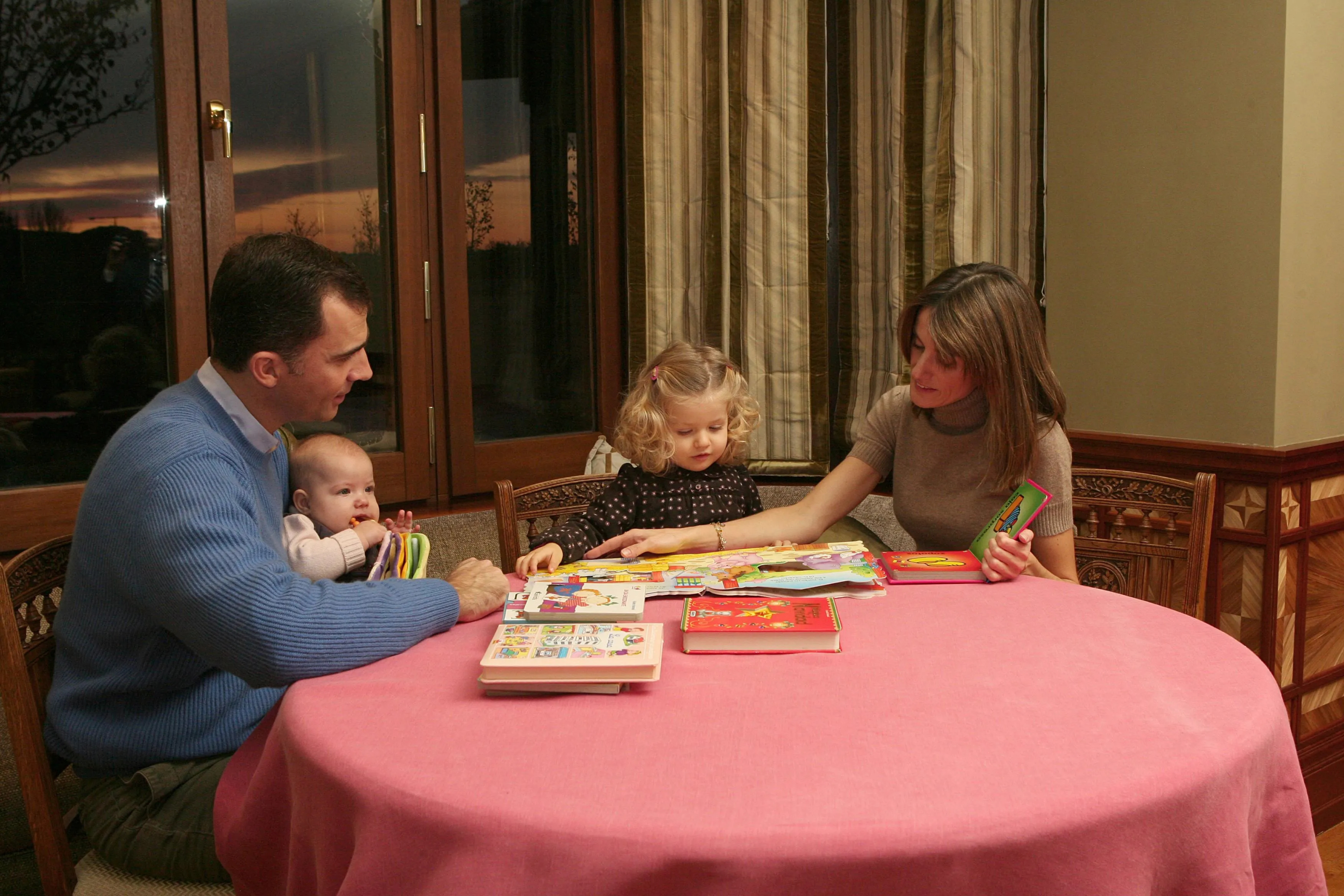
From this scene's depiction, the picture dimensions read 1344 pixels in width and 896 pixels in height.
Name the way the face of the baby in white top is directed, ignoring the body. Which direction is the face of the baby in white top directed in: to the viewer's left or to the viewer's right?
to the viewer's right

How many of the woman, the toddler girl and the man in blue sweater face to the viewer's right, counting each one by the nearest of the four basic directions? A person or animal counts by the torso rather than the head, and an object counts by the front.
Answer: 1

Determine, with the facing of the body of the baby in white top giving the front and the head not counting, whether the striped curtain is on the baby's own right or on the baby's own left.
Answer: on the baby's own left

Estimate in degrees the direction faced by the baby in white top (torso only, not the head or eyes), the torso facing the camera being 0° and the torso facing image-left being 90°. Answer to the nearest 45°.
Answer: approximately 315°

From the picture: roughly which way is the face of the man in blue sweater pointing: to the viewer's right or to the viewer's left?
to the viewer's right

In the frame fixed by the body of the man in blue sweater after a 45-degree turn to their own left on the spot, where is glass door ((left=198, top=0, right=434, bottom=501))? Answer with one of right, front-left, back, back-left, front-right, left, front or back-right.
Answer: front-left

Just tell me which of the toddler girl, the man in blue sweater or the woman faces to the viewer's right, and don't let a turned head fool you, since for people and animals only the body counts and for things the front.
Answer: the man in blue sweater

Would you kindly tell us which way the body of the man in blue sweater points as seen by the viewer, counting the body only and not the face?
to the viewer's right
